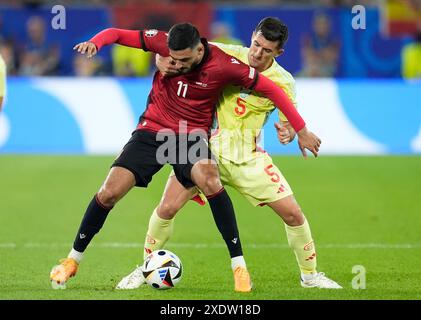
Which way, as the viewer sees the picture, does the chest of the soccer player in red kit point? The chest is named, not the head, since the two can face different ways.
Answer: toward the camera

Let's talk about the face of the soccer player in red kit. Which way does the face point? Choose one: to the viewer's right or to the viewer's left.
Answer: to the viewer's left

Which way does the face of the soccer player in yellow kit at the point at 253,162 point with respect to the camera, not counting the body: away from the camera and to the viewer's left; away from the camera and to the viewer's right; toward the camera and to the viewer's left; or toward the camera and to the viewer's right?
toward the camera and to the viewer's left

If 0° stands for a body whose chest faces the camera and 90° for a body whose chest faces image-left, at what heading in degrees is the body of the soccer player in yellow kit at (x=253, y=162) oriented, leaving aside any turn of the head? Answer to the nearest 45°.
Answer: approximately 0°

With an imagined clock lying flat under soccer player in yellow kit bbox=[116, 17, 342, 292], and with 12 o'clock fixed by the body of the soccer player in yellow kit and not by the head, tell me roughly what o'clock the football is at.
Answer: The football is roughly at 2 o'clock from the soccer player in yellow kit.
